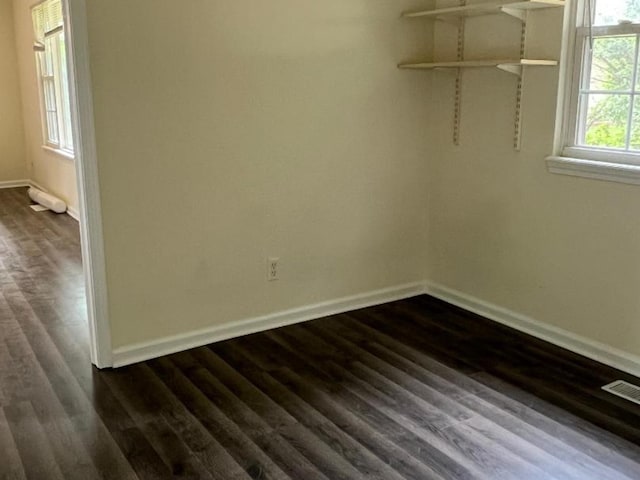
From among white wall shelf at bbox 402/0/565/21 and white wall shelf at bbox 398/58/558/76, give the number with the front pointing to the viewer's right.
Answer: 0

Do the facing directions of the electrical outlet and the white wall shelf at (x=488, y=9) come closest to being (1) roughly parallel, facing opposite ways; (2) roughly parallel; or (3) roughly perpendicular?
roughly perpendicular

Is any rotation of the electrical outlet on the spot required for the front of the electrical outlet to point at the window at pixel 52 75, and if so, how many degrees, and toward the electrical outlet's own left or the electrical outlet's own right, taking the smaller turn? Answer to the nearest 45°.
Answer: approximately 180°

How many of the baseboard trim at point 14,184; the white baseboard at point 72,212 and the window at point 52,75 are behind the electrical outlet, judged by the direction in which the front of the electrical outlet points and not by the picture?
3

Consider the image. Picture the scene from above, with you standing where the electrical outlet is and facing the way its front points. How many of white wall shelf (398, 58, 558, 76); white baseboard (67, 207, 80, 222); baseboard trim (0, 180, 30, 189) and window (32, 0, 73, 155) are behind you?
3

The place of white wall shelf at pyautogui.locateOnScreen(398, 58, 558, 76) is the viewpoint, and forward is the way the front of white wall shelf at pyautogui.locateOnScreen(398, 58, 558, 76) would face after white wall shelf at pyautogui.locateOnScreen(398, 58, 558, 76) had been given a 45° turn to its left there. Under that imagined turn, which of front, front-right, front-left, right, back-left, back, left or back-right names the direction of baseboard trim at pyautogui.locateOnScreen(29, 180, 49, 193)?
back-right

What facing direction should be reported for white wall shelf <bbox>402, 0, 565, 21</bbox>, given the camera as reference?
facing the viewer and to the left of the viewer

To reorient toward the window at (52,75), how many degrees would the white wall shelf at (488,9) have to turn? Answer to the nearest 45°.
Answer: approximately 90° to its right

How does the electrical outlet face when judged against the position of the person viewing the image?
facing the viewer and to the right of the viewer

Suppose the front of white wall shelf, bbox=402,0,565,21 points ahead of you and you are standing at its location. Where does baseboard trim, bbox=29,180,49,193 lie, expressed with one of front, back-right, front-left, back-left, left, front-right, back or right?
right

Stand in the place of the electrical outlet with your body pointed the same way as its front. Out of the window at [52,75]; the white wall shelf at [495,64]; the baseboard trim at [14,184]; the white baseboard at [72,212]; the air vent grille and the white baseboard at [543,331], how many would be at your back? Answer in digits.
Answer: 3

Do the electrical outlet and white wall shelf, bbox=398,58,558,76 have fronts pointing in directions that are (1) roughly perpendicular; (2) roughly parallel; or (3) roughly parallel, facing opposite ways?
roughly perpendicular

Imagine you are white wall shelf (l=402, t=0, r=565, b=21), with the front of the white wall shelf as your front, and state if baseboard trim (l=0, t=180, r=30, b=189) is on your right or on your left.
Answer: on your right

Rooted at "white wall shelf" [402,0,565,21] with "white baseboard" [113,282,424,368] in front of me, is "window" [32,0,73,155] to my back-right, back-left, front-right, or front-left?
front-right
